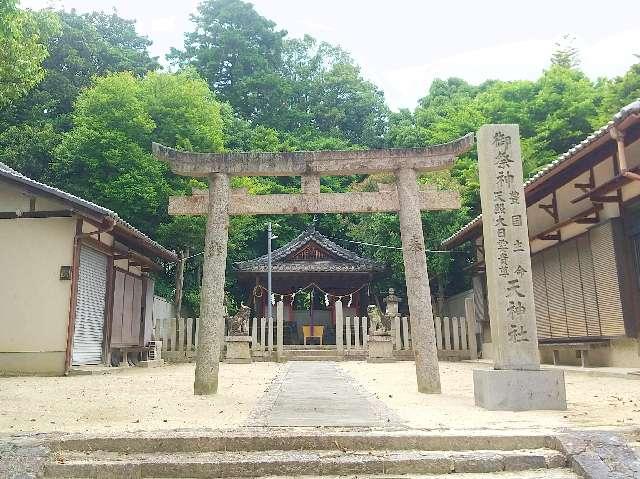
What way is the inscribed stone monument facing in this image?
toward the camera

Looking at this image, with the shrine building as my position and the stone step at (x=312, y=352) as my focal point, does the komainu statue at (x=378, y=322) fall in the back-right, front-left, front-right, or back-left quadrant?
front-left

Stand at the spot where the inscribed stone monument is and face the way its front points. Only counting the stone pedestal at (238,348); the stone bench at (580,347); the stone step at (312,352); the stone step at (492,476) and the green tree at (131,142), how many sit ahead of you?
1

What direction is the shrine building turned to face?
toward the camera

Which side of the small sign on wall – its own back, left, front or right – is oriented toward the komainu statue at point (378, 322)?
left

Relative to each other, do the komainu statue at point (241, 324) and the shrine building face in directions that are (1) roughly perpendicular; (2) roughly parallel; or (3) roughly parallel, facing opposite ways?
roughly perpendicular

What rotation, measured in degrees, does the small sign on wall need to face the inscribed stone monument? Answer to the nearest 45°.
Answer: approximately 45° to its left

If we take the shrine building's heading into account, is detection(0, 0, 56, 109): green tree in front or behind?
in front

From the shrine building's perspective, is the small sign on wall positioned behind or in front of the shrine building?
in front

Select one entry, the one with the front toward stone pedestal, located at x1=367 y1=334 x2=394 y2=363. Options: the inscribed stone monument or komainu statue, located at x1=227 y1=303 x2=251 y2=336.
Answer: the komainu statue

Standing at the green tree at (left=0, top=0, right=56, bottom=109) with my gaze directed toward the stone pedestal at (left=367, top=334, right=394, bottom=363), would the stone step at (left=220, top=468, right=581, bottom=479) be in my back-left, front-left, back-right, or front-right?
front-right

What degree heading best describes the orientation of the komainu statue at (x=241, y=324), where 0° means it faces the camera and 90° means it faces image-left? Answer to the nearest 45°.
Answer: approximately 270°

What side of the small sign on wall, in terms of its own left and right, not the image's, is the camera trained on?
front
